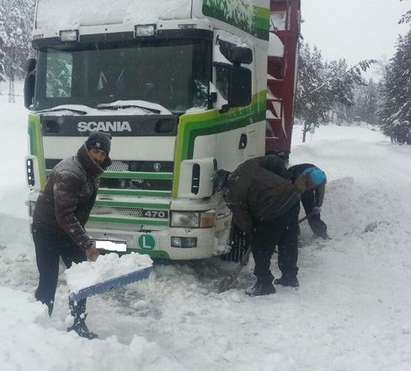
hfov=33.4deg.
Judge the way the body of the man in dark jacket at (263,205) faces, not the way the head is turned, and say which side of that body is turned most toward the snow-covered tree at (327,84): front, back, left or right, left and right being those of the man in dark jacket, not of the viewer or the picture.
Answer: right

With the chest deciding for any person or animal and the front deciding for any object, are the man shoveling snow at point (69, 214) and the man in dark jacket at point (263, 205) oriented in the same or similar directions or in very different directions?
very different directions

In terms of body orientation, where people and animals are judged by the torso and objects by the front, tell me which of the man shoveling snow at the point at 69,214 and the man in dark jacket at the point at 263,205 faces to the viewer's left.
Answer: the man in dark jacket

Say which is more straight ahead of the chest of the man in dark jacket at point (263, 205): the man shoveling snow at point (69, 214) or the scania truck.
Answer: the scania truck

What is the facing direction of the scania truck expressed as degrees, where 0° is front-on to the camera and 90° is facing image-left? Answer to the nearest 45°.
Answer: approximately 45°

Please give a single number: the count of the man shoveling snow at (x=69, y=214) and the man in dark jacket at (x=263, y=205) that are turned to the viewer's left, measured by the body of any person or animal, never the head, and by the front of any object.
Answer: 1

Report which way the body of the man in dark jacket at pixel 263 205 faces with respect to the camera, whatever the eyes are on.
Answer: to the viewer's left

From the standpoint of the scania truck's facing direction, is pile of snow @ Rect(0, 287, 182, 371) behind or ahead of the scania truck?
ahead

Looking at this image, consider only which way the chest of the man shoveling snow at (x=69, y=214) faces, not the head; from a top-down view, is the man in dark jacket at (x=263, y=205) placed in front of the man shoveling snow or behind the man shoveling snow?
in front

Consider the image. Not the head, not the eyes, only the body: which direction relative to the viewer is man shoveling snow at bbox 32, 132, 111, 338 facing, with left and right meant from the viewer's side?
facing to the right of the viewer

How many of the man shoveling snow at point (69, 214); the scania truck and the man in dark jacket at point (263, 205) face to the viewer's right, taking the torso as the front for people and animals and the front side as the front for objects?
1
